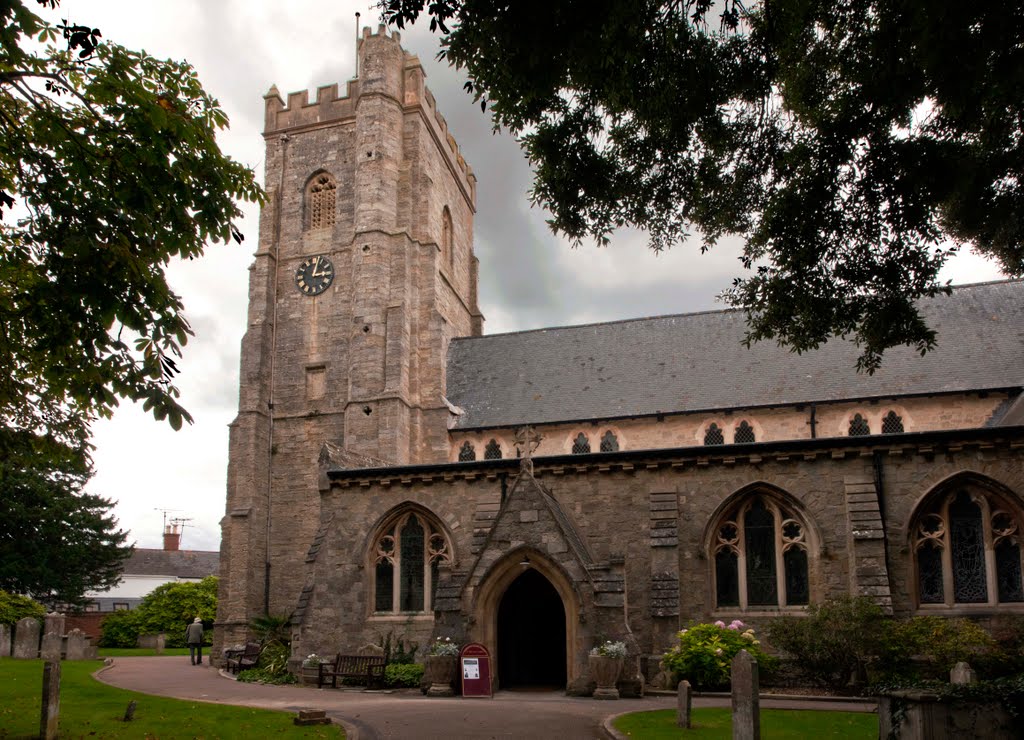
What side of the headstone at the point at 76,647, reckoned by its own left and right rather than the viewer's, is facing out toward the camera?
front

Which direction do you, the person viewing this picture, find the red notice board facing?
facing the viewer

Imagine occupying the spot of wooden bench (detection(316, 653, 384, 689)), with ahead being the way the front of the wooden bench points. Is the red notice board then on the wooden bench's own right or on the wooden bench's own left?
on the wooden bench's own left

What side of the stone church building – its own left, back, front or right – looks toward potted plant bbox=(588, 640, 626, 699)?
front

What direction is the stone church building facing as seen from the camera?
toward the camera

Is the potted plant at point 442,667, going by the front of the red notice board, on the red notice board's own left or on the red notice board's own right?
on the red notice board's own right

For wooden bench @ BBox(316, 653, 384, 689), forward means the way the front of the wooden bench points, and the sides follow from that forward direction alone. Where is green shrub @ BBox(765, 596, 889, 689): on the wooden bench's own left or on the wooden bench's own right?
on the wooden bench's own left

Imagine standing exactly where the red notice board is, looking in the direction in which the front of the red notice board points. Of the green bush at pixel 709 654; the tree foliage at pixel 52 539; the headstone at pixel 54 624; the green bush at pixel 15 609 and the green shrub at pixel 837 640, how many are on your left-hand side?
2

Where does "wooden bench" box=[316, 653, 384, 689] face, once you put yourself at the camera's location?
facing the viewer and to the left of the viewer

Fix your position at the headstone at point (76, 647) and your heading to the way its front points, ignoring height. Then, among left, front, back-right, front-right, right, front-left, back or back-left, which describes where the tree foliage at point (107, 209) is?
front
